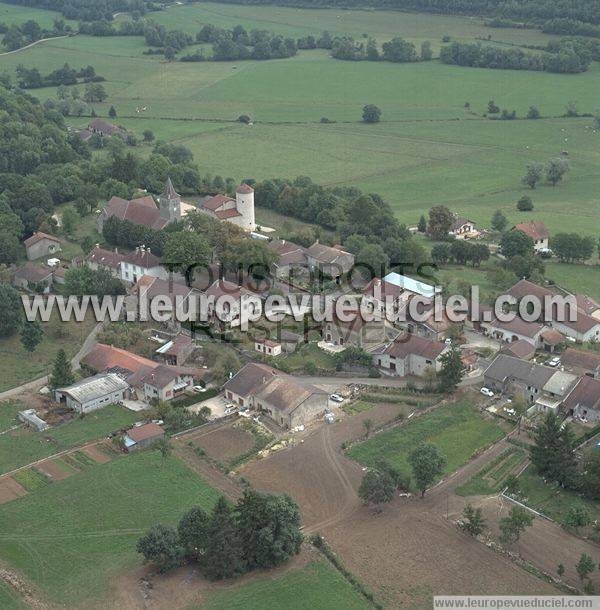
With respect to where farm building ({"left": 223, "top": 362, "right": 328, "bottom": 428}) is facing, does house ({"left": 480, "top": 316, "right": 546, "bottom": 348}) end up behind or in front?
behind

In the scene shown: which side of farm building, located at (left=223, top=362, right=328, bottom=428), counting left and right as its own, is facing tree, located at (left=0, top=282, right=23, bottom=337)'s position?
right

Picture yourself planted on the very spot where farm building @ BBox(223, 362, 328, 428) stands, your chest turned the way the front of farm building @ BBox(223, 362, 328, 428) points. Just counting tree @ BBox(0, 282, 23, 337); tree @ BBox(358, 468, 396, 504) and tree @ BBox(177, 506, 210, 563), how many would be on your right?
1

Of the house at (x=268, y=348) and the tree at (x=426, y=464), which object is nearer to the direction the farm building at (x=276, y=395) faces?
the tree

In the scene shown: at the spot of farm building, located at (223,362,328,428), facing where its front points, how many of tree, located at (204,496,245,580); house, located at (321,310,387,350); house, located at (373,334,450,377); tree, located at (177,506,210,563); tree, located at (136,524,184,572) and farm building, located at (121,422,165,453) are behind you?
2

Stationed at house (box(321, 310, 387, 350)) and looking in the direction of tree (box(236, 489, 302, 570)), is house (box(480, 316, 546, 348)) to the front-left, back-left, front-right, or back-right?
back-left

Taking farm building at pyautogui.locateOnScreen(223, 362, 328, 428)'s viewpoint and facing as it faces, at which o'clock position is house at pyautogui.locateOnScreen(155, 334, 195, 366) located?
The house is roughly at 3 o'clock from the farm building.

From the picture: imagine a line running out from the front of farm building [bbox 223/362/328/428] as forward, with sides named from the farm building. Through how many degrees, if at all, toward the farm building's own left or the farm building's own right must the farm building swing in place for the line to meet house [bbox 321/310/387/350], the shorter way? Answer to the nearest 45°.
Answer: approximately 180°

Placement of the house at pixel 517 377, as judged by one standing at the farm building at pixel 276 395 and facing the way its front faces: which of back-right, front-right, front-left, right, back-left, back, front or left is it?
back-left

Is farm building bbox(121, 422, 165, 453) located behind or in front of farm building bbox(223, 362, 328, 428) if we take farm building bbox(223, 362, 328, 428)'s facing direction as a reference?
in front

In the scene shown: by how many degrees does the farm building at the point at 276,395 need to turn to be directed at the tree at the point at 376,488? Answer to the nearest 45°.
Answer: approximately 90° to its left

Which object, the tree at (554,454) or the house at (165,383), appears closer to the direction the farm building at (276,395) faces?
the house

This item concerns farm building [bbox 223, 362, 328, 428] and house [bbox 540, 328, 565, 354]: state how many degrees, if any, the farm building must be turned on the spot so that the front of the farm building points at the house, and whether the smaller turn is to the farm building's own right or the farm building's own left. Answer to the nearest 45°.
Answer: approximately 180°

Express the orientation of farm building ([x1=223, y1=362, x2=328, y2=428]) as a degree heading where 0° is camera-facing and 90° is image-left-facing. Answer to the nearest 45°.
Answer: approximately 45°

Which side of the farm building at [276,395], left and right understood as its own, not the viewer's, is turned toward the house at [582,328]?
back

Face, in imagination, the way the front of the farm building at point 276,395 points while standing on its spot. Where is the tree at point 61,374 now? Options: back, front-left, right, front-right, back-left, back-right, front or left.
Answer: front-right

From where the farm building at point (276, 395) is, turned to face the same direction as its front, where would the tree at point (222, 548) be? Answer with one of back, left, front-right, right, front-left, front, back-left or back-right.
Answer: front-left
